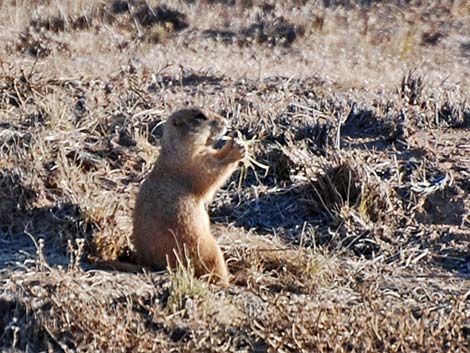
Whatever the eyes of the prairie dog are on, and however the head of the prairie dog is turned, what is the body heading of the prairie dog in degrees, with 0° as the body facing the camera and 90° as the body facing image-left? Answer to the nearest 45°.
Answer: approximately 270°

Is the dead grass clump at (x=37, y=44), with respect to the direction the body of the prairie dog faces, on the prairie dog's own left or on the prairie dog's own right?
on the prairie dog's own left

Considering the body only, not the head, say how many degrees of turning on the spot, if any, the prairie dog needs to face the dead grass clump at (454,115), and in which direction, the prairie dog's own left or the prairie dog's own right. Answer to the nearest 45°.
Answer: approximately 45° to the prairie dog's own left

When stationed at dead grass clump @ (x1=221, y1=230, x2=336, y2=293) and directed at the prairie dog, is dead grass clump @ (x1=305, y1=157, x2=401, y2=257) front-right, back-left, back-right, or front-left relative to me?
back-right

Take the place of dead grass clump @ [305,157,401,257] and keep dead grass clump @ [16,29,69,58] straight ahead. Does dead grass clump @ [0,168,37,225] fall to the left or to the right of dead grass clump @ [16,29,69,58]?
left

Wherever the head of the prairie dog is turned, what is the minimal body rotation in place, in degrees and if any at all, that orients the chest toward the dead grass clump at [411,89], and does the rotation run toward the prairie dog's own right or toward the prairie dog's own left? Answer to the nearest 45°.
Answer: approximately 45° to the prairie dog's own left

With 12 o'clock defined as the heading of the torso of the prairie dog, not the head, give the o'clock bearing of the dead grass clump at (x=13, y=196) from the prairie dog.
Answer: The dead grass clump is roughly at 7 o'clock from the prairie dog.

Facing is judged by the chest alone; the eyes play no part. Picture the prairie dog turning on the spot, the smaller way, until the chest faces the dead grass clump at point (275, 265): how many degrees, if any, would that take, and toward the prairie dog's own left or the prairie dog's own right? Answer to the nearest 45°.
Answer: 0° — it already faces it

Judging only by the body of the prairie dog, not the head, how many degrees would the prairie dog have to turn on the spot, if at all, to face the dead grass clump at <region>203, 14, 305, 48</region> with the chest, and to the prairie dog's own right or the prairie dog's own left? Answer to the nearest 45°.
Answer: approximately 90° to the prairie dog's own left

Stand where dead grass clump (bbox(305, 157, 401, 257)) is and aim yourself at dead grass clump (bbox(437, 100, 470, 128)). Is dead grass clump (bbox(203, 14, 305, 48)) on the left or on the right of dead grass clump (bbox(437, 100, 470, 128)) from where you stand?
left

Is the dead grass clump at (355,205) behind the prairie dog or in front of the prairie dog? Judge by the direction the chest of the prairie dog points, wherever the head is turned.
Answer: in front
